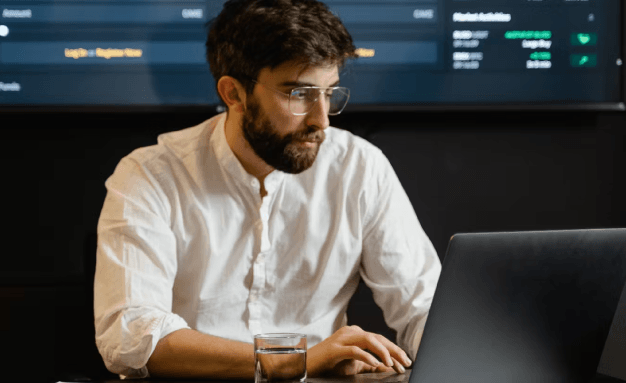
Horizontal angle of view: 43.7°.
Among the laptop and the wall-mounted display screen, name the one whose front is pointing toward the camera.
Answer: the wall-mounted display screen

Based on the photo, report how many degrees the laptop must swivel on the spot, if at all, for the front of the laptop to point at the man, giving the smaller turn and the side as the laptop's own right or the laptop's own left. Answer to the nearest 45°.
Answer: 0° — it already faces them

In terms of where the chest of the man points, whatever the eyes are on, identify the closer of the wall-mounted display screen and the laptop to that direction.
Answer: the laptop

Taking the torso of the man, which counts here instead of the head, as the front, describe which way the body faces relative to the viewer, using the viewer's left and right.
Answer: facing the viewer and to the right of the viewer

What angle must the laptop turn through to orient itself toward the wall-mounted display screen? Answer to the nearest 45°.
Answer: approximately 45° to its right

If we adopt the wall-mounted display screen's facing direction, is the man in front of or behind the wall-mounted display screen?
in front

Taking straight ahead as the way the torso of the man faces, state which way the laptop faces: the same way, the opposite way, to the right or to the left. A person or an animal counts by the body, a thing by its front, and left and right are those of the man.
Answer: the opposite way

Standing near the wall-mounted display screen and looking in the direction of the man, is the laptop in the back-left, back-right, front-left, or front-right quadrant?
front-left

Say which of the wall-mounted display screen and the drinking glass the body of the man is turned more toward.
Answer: the drinking glass

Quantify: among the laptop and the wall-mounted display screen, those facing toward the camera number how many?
1

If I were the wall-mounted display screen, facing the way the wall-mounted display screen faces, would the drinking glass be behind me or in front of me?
in front

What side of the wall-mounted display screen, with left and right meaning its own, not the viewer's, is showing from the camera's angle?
front

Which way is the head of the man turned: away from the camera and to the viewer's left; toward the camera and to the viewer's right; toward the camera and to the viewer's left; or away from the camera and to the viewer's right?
toward the camera and to the viewer's right

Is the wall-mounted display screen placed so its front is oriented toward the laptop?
yes

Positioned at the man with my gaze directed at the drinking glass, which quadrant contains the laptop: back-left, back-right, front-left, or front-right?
front-left

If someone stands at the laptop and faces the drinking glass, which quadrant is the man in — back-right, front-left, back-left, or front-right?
front-right
